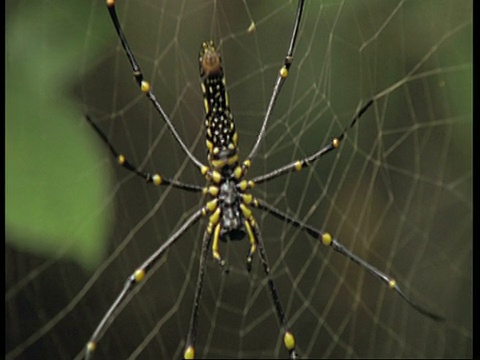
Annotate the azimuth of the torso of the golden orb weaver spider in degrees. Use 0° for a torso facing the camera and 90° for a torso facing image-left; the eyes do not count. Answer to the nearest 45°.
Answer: approximately 0°
